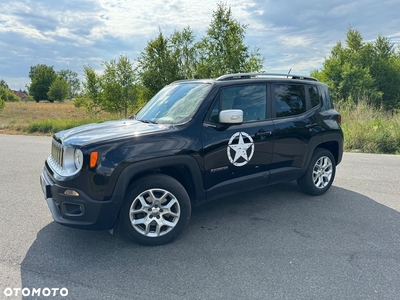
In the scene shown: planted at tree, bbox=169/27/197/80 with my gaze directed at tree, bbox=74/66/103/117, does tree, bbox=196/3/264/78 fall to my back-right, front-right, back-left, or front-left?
back-left

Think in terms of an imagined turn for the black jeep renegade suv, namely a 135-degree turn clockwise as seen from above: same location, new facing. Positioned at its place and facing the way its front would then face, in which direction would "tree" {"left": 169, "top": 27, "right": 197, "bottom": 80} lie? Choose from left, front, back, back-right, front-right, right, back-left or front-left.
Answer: front

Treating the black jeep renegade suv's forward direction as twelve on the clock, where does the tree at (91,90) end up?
The tree is roughly at 4 o'clock from the black jeep renegade suv.

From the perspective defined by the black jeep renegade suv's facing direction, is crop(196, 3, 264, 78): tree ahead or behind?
behind

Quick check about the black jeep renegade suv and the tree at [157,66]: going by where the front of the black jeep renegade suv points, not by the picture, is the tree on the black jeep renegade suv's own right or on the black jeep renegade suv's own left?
on the black jeep renegade suv's own right

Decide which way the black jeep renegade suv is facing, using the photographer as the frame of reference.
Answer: facing the viewer and to the left of the viewer
